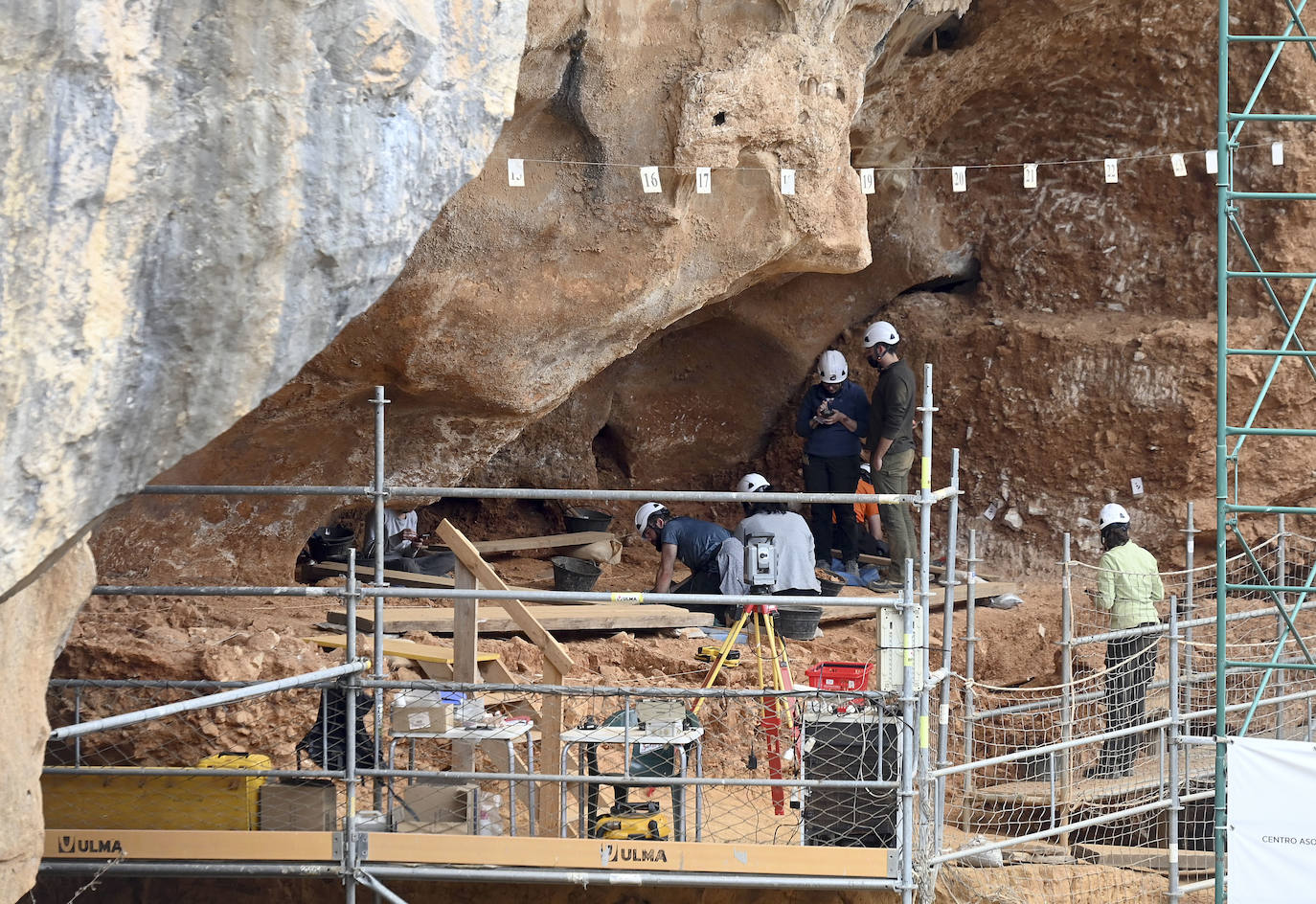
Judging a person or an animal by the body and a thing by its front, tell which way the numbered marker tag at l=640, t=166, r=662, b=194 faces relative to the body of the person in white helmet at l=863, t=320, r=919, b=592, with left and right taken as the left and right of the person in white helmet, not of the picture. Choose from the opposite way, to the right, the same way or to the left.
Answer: to the left

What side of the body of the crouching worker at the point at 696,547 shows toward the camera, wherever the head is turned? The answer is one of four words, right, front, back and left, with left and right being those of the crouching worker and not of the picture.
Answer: left

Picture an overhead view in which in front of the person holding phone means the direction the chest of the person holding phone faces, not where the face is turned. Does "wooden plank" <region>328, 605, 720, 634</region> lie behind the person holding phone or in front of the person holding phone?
in front

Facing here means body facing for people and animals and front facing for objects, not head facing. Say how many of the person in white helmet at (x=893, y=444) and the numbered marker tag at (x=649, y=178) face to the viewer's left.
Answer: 1

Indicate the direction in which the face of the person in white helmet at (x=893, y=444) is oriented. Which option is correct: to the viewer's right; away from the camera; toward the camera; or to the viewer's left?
to the viewer's left

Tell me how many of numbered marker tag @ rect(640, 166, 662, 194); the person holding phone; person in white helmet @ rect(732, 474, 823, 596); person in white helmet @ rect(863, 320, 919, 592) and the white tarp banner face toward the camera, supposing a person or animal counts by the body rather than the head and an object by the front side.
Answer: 3

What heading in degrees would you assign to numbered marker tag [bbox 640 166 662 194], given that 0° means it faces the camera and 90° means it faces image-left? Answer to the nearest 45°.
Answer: approximately 0°

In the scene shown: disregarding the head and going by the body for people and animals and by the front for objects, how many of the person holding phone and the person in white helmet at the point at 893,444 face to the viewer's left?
1

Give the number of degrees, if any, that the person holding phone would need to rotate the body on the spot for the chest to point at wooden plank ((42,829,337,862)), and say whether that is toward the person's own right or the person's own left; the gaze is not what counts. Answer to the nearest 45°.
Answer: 0° — they already face it

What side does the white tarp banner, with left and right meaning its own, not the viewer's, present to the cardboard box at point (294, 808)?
right

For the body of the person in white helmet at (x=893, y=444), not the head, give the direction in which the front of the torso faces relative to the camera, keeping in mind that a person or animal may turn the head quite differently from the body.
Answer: to the viewer's left
